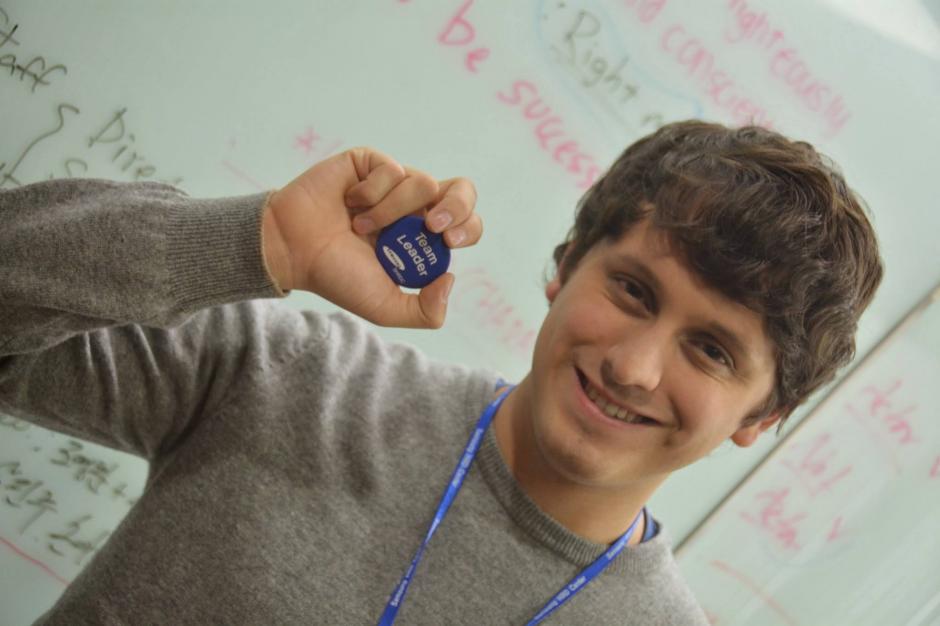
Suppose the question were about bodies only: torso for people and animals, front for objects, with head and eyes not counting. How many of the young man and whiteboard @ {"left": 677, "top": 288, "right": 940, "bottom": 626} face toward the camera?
2

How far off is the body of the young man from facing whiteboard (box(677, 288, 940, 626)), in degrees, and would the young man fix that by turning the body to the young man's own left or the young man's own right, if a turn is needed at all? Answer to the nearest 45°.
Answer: approximately 135° to the young man's own left

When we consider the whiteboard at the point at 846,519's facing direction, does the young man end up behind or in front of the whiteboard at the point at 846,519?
in front

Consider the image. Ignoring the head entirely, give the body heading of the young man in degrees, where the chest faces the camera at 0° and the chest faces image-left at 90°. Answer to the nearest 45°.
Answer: approximately 0°
